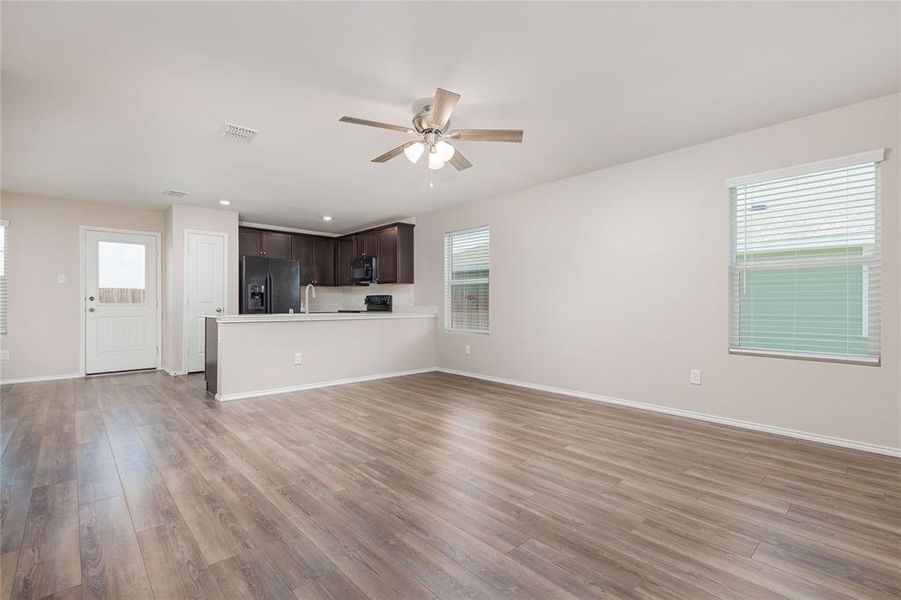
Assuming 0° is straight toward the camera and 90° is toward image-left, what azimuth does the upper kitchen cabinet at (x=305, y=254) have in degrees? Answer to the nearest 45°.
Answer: approximately 0°

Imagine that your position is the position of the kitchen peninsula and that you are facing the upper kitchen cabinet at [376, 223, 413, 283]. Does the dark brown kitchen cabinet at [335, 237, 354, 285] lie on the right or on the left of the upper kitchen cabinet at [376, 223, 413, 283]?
left

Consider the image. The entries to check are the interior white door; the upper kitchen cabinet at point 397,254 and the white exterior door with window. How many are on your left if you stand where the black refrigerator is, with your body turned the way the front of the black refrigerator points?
1

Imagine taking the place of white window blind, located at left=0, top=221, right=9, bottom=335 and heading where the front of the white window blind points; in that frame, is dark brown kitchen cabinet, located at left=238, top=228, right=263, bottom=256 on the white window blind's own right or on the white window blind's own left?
on the white window blind's own left

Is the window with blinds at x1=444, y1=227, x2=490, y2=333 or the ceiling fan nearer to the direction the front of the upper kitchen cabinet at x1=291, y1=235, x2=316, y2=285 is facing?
the ceiling fan

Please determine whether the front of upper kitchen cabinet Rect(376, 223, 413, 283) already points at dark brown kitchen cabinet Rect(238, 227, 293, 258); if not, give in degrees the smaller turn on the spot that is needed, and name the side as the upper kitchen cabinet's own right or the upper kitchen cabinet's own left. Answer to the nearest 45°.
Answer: approximately 45° to the upper kitchen cabinet's own right

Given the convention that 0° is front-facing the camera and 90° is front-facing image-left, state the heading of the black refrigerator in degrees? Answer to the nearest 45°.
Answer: approximately 0°

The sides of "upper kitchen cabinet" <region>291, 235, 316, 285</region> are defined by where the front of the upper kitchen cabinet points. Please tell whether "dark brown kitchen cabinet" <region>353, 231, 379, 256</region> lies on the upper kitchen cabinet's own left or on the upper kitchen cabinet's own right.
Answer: on the upper kitchen cabinet's own left

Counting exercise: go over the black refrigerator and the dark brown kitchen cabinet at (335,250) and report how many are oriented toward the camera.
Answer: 2

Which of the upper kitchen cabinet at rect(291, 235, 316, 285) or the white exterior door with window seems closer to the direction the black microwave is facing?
the white exterior door with window

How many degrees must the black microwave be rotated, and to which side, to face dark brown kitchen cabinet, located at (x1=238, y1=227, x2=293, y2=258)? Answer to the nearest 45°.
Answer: approximately 45° to its right

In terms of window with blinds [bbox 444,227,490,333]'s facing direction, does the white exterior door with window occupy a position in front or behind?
in front
